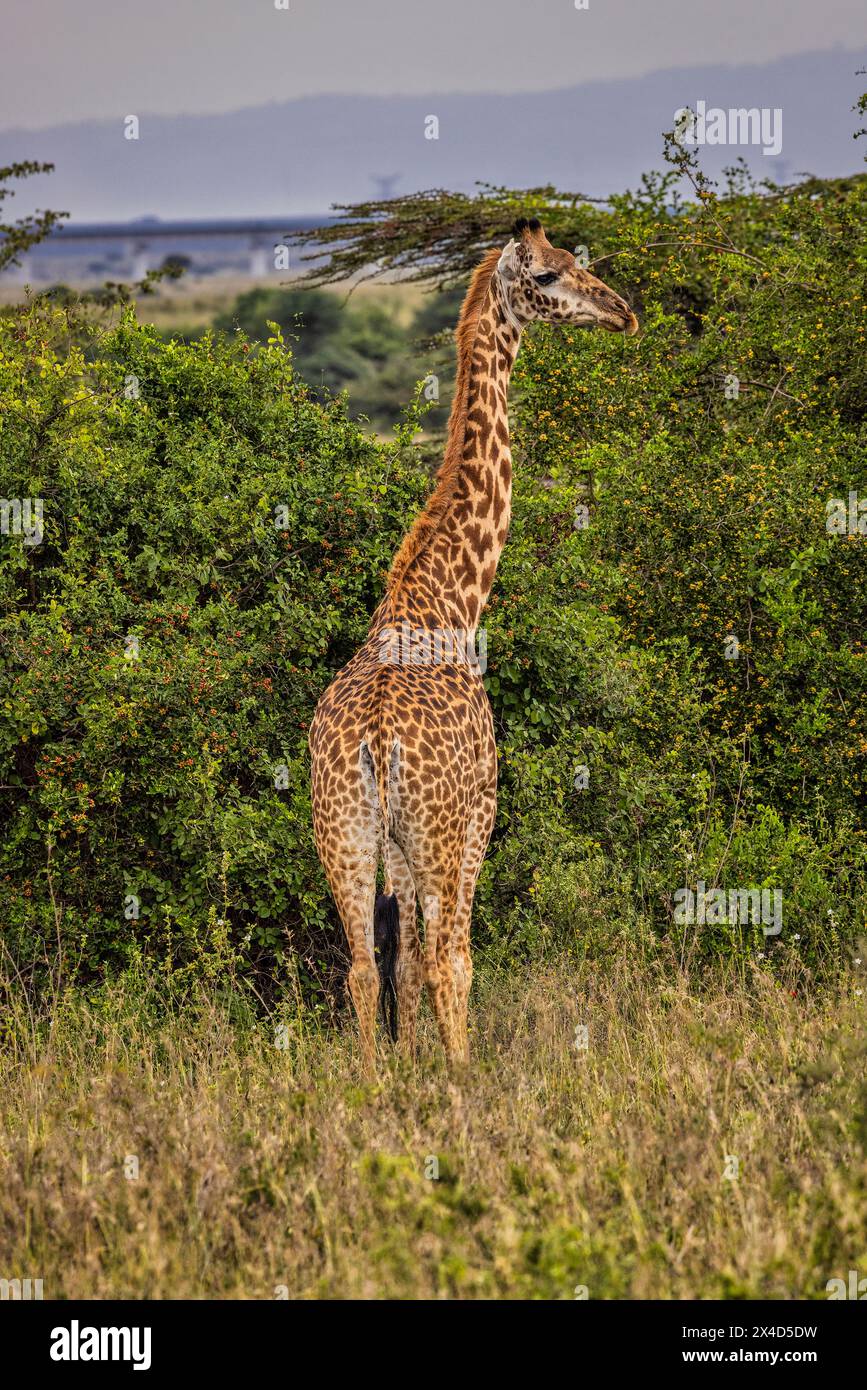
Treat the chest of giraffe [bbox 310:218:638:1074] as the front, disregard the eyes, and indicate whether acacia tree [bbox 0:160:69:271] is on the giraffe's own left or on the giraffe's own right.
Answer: on the giraffe's own left

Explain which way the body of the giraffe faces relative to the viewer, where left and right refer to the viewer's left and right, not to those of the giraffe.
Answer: facing away from the viewer and to the right of the viewer
